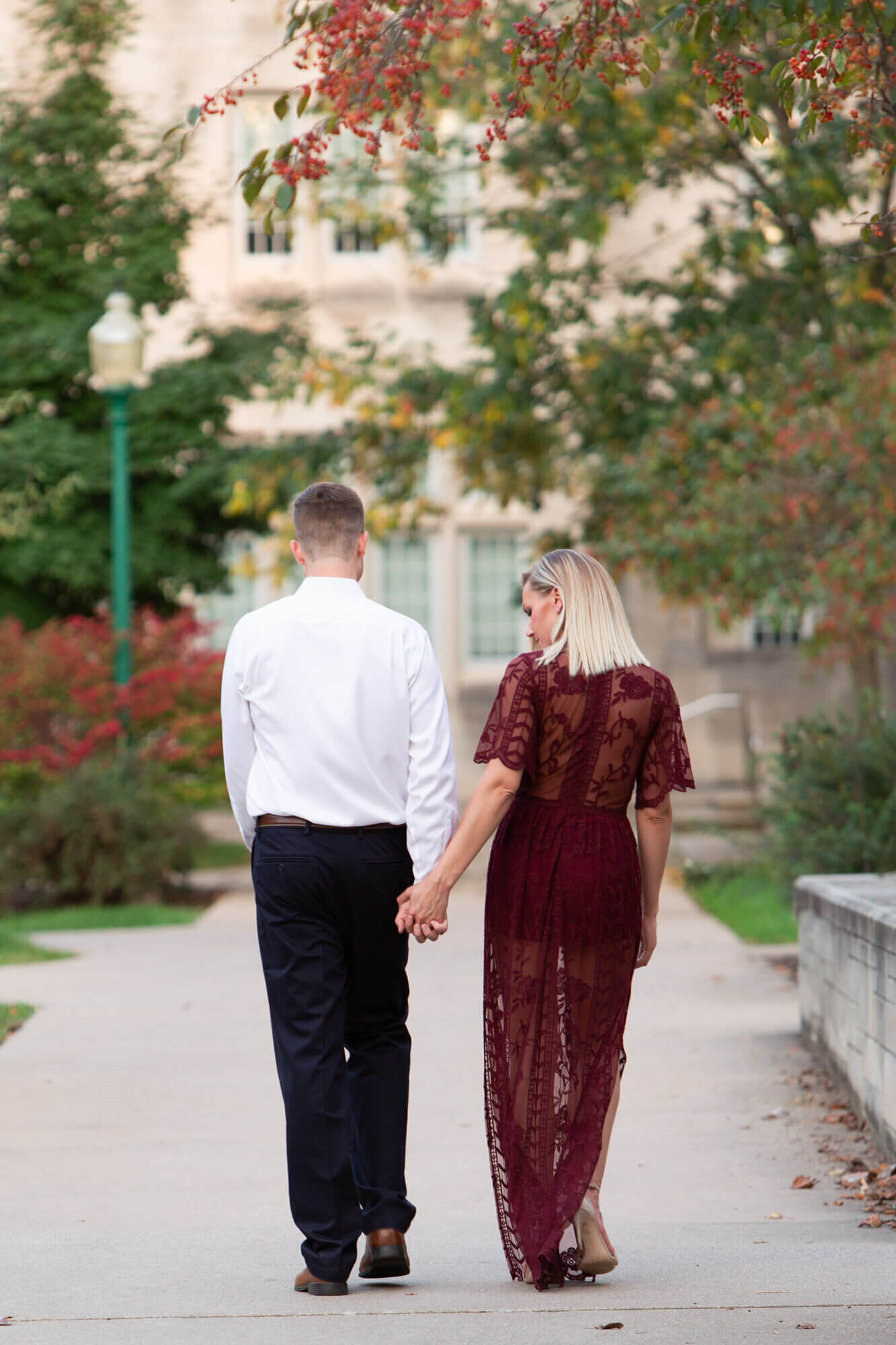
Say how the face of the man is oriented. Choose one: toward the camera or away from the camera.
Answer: away from the camera

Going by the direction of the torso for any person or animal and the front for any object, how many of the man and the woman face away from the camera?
2

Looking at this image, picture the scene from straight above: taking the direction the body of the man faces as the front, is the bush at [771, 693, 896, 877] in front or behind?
in front

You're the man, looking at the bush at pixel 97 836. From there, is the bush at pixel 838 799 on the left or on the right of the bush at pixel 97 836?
right

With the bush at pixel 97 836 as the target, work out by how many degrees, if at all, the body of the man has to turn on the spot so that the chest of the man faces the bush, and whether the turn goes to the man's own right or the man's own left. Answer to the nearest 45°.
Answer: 0° — they already face it

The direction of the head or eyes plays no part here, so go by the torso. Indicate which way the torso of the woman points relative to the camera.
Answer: away from the camera

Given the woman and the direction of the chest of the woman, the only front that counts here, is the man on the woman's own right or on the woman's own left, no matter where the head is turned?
on the woman's own left

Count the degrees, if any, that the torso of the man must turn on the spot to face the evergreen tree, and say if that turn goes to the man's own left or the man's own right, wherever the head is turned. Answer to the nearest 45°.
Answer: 0° — they already face it

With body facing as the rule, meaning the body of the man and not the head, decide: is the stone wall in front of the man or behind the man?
in front

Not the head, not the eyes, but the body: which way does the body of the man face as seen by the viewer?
away from the camera

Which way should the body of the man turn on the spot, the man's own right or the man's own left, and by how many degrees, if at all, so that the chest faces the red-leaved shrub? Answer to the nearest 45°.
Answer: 0° — they already face it
